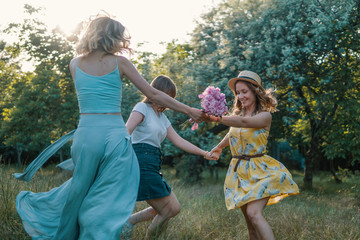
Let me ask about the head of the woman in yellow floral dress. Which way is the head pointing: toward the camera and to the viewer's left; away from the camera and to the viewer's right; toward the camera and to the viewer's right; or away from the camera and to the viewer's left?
toward the camera and to the viewer's left

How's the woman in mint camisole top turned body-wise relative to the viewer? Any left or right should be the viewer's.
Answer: facing away from the viewer

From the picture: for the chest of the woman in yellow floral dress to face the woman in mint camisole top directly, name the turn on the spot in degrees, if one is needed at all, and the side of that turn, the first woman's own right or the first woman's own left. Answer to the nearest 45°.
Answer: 0° — they already face them

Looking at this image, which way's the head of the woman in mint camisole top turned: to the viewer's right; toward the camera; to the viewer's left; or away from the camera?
away from the camera

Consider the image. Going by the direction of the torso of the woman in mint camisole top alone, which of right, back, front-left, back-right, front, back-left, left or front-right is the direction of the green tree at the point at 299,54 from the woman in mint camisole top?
front-right

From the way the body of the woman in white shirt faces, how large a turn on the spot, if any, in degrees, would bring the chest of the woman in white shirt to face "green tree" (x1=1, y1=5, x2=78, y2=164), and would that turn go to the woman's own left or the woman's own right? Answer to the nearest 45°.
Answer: approximately 135° to the woman's own left

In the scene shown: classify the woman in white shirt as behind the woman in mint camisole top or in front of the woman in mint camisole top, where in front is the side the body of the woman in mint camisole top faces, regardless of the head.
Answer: in front

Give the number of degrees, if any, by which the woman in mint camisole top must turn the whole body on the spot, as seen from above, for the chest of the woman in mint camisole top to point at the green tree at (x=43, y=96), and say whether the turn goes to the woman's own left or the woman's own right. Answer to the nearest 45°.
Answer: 0° — they already face it

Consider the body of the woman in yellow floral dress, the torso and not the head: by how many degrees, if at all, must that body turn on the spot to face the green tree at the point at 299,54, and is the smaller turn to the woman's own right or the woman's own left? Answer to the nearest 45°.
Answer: approximately 135° to the woman's own right
